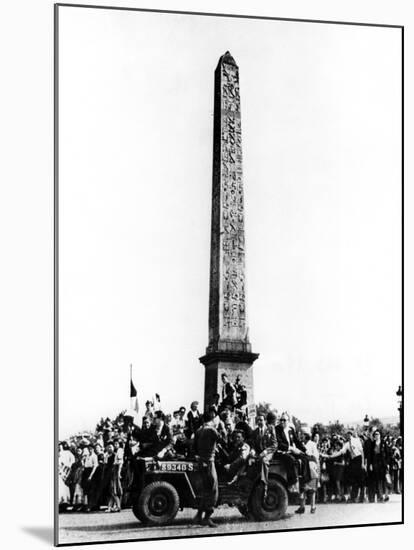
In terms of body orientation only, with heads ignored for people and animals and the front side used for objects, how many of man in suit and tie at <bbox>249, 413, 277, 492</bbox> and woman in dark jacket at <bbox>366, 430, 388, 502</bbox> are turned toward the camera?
2

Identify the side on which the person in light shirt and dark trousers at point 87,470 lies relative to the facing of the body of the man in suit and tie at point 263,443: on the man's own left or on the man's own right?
on the man's own right

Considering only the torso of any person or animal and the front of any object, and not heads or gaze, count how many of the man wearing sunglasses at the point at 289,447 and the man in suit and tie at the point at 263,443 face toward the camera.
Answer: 2
